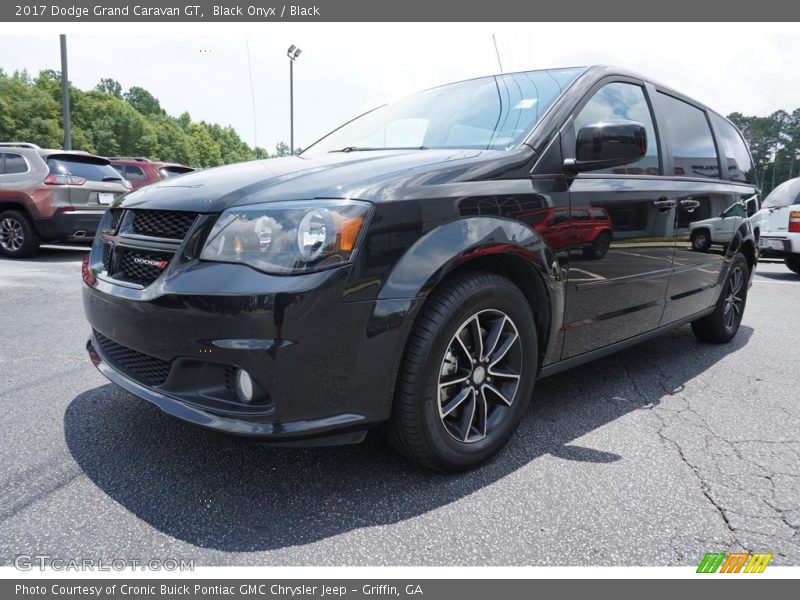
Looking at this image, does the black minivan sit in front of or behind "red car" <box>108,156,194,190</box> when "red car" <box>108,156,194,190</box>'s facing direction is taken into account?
behind

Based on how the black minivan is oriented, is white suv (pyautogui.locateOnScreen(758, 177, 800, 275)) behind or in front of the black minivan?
behind

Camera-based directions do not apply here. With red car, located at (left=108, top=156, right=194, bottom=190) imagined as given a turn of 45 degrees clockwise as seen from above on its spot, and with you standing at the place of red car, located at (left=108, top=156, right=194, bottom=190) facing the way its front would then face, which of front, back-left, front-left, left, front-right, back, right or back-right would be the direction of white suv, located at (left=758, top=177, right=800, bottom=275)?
back-right

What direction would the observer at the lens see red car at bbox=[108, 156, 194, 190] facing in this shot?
facing away from the viewer and to the left of the viewer

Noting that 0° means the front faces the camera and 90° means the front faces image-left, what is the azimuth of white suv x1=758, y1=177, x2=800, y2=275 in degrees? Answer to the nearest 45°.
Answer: approximately 225°

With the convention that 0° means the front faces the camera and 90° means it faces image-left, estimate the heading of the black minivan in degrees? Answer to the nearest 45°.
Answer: approximately 45°
